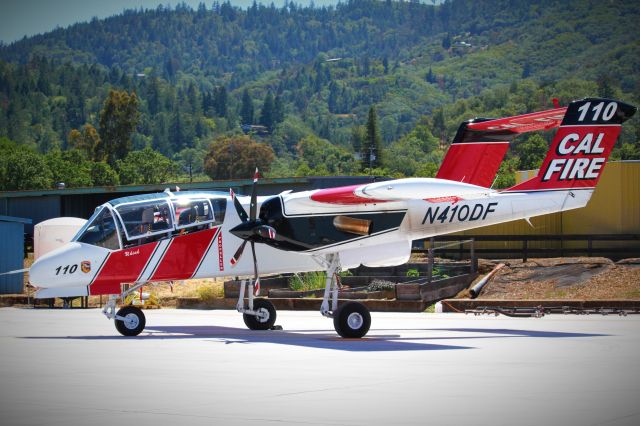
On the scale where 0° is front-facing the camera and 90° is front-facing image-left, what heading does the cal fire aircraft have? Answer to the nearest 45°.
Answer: approximately 45°

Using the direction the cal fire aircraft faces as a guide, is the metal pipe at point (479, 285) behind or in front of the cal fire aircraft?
behind

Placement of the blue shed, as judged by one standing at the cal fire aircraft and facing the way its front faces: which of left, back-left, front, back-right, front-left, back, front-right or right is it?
right
